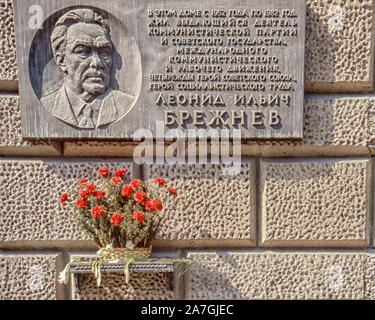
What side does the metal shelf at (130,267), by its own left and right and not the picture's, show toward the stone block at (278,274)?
left

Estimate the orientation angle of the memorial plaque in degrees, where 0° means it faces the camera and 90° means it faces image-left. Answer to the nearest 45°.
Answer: approximately 0°

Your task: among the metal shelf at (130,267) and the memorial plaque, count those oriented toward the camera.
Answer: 2

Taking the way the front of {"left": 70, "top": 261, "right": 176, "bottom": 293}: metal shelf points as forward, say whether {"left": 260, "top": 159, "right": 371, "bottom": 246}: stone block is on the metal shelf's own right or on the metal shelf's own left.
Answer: on the metal shelf's own left

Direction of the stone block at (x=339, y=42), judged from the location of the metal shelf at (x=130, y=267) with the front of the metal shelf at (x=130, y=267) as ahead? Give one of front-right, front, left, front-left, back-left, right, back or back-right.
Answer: left
